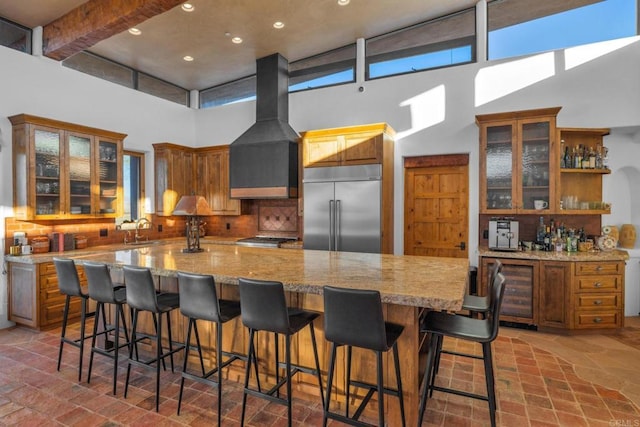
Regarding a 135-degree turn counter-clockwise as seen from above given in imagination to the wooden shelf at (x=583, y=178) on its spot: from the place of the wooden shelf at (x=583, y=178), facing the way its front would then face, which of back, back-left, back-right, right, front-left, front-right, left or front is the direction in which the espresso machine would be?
back

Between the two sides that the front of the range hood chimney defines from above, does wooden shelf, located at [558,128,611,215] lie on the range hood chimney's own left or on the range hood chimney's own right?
on the range hood chimney's own left

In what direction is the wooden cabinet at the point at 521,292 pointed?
toward the camera

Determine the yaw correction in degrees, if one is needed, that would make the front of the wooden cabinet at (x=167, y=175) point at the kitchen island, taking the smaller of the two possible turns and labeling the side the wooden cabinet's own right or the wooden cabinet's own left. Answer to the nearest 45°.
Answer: approximately 45° to the wooden cabinet's own right

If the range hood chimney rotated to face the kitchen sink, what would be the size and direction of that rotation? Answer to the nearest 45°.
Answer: approximately 45° to its right

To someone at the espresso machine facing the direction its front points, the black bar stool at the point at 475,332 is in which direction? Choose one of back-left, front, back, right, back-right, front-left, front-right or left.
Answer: front

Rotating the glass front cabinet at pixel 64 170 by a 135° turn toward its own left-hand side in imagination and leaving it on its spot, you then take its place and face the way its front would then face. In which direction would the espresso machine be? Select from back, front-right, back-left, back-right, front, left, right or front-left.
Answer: back-right

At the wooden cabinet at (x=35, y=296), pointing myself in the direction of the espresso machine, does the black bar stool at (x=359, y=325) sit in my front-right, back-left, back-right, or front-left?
front-right

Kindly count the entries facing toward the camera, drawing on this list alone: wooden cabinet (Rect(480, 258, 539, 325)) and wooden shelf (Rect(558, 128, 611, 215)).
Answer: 2

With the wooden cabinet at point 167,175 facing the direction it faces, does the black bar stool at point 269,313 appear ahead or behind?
ahead

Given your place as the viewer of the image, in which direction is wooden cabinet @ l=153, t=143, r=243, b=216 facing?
facing the viewer

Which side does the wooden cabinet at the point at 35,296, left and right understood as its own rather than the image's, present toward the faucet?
left

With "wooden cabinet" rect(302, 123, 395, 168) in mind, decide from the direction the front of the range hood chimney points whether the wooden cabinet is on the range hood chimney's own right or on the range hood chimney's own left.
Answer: on the range hood chimney's own left

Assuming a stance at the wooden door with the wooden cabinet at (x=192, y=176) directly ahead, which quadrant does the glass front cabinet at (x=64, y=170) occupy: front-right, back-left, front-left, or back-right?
front-left
